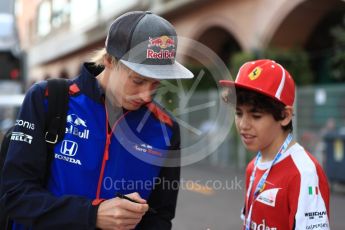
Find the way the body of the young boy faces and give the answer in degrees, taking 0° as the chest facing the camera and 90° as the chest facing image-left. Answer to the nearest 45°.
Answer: approximately 45°

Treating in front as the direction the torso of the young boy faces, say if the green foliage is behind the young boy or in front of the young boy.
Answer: behind
